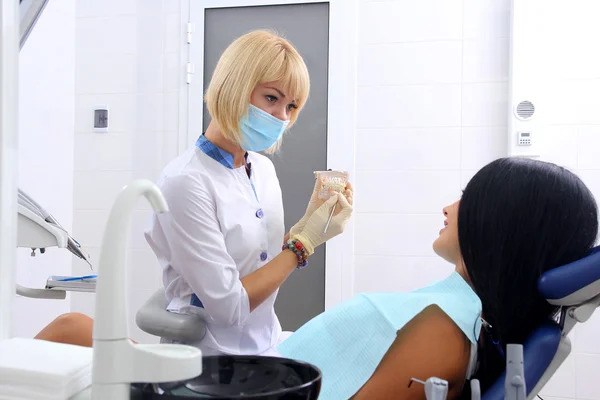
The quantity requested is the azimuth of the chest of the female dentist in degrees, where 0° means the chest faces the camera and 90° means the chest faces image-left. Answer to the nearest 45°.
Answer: approximately 315°

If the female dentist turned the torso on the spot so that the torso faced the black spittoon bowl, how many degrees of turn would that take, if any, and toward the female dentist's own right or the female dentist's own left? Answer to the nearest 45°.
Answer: approximately 45° to the female dentist's own right

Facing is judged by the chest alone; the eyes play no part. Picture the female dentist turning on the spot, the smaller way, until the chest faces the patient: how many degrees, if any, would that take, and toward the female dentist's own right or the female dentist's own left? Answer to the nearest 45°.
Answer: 0° — they already face them

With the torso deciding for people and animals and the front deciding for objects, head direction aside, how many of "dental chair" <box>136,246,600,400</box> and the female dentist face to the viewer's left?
1

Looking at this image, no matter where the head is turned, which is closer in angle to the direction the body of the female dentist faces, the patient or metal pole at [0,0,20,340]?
the patient

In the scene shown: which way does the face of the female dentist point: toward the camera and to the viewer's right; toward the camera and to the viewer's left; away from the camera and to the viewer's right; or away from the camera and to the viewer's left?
toward the camera and to the viewer's right

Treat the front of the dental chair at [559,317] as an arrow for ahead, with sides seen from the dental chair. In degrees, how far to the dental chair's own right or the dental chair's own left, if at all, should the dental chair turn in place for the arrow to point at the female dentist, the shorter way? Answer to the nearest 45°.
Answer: approximately 45° to the dental chair's own right

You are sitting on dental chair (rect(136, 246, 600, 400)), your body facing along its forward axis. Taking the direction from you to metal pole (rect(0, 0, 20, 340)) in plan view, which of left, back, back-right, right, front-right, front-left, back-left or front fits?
front-left

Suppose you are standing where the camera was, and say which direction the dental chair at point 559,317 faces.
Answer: facing to the left of the viewer

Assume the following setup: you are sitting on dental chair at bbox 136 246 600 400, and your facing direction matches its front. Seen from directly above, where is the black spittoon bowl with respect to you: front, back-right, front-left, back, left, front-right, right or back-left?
front-left

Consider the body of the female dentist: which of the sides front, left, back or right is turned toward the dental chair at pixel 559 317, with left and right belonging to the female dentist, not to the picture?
front

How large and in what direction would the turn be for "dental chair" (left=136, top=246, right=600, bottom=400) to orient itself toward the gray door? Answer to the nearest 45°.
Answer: approximately 90° to its right
